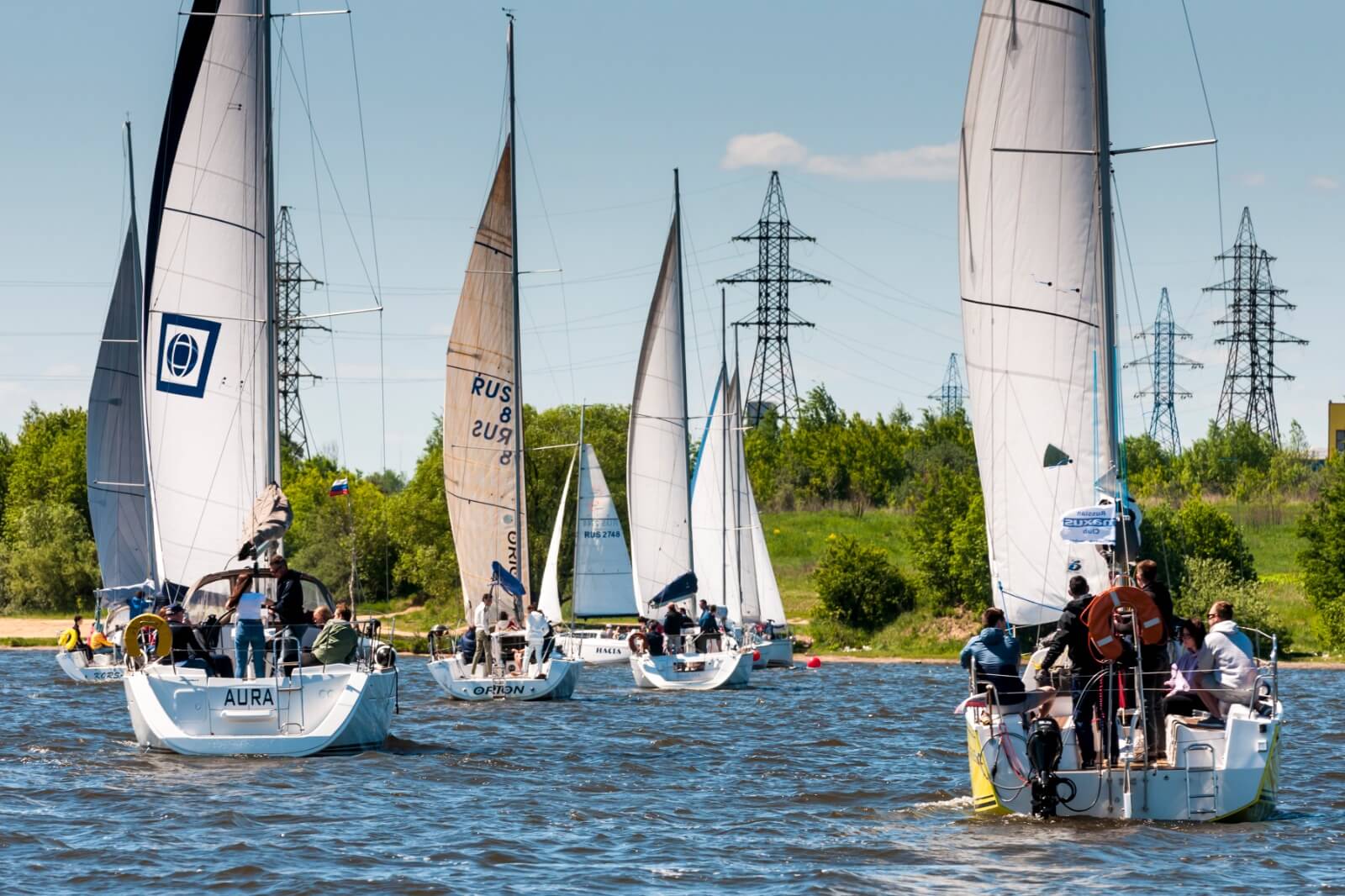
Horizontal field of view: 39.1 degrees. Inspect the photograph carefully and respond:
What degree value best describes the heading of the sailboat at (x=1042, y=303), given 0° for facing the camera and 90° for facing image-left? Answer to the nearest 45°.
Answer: approximately 180°

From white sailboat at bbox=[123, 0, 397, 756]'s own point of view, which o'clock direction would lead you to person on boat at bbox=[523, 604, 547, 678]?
The person on boat is roughly at 1 o'clock from the white sailboat.

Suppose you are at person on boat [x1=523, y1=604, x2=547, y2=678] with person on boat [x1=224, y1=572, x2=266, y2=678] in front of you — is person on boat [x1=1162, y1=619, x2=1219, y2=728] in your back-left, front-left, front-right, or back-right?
front-left

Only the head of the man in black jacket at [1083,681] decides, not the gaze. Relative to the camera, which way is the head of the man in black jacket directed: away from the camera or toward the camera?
away from the camera

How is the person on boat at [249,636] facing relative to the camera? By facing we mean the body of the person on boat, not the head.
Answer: away from the camera

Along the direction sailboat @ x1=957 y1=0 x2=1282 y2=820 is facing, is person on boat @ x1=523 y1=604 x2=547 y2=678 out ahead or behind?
ahead

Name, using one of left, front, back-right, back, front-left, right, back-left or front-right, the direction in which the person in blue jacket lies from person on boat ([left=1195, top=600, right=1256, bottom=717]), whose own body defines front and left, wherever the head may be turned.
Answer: front-left

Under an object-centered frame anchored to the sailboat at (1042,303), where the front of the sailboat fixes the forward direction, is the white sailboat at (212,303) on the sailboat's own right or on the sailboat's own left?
on the sailboat's own left

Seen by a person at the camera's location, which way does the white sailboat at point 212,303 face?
facing away from the viewer

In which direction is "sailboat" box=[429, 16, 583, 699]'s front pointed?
away from the camera
